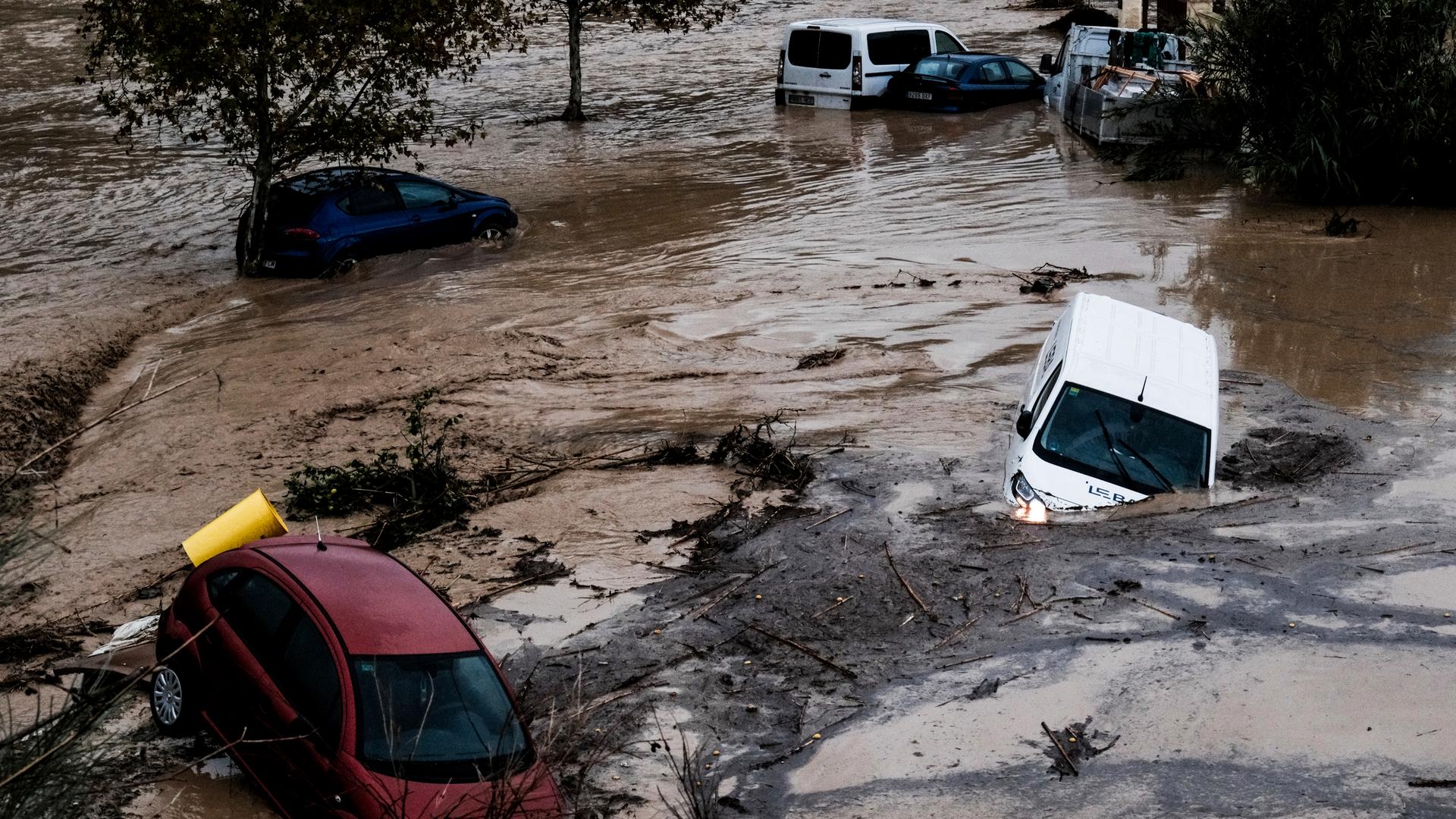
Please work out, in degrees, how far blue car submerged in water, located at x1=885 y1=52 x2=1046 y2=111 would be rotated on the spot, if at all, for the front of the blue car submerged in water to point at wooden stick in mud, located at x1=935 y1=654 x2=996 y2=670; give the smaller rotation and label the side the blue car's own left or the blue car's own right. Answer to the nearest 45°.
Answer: approximately 135° to the blue car's own right

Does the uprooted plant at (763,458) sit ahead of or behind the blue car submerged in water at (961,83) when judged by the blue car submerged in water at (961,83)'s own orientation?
behind

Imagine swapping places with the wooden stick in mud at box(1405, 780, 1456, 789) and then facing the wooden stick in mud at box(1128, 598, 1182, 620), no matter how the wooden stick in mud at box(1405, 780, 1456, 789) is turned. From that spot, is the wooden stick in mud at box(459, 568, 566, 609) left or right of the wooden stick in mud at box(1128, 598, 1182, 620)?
left

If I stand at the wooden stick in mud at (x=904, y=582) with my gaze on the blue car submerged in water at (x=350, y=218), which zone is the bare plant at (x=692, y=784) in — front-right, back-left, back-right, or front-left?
back-left

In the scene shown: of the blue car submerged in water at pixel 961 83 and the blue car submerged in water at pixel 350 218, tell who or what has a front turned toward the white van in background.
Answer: the blue car submerged in water at pixel 350 218

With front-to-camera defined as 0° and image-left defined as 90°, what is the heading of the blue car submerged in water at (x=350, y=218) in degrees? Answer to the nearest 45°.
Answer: approximately 225°

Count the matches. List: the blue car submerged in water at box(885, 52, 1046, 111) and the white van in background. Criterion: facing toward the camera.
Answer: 0

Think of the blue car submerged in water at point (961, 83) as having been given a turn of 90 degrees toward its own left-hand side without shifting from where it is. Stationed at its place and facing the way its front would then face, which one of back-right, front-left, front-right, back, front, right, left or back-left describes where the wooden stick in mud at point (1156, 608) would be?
back-left

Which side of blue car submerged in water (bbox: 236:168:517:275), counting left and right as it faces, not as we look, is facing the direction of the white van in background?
front

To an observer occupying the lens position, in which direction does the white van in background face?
facing away from the viewer and to the right of the viewer

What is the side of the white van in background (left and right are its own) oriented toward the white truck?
right
